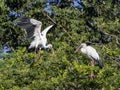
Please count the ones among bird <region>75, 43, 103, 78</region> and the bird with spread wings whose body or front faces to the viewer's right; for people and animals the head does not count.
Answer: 1

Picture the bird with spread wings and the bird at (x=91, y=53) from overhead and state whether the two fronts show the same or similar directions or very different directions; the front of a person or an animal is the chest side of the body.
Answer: very different directions

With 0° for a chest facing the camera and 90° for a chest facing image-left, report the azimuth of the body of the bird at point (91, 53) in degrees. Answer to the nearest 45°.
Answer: approximately 90°

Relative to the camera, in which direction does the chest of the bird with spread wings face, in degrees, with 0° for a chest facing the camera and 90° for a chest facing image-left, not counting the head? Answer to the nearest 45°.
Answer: approximately 270°

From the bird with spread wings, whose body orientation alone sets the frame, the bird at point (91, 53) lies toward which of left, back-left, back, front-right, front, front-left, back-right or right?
front-right

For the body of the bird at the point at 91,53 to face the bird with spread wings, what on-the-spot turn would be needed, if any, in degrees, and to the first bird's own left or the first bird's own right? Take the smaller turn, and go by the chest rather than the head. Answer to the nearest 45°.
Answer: approximately 45° to the first bird's own right
